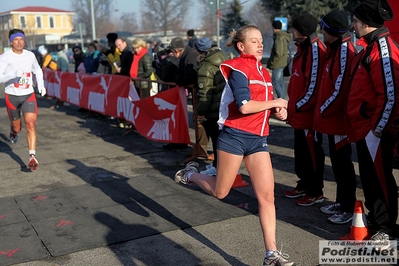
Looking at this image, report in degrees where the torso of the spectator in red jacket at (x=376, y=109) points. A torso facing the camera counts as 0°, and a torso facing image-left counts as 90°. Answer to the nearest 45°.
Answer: approximately 90°

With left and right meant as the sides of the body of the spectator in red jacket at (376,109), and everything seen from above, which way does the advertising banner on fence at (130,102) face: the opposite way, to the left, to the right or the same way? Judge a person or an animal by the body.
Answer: to the left

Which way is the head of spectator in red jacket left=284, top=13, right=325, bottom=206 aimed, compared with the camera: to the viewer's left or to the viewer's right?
to the viewer's left

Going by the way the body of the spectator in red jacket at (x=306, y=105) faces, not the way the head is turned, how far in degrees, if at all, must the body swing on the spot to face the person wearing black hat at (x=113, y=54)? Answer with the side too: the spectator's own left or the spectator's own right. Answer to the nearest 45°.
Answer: approximately 45° to the spectator's own right

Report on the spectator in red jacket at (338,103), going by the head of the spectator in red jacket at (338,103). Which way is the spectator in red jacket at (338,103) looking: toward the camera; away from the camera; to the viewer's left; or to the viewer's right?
to the viewer's left

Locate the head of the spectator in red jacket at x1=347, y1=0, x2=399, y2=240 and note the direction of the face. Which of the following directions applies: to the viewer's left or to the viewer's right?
to the viewer's left

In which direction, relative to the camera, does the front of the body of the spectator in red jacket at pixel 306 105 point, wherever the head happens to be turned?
to the viewer's left

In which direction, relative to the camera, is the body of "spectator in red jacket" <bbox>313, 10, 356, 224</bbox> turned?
to the viewer's left
